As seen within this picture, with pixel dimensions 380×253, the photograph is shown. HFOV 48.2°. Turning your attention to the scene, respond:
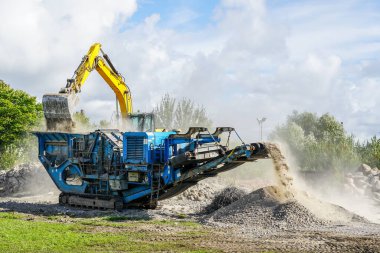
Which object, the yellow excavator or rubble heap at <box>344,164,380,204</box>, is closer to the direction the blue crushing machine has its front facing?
the rubble heap

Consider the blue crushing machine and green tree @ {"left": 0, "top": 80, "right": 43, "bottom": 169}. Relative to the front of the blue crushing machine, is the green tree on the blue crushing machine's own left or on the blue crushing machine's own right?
on the blue crushing machine's own left

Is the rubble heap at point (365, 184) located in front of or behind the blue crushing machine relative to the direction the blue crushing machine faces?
in front

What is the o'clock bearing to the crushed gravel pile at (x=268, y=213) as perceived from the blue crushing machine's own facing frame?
The crushed gravel pile is roughly at 1 o'clock from the blue crushing machine.

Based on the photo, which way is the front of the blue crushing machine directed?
to the viewer's right

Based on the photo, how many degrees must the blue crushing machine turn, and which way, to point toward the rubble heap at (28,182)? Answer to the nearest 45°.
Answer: approximately 135° to its left

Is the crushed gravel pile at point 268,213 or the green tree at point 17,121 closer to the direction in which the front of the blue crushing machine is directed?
the crushed gravel pile

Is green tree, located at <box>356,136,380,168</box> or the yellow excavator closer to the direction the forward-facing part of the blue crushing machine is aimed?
the green tree
